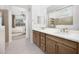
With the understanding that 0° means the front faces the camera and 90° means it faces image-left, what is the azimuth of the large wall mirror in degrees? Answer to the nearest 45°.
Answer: approximately 45°

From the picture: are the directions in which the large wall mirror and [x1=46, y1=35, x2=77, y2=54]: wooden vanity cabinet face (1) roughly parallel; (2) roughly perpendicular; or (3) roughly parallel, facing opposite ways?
roughly parallel

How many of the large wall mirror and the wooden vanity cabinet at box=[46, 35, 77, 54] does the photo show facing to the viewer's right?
0

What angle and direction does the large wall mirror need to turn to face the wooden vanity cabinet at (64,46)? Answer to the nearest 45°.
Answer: approximately 45° to its left

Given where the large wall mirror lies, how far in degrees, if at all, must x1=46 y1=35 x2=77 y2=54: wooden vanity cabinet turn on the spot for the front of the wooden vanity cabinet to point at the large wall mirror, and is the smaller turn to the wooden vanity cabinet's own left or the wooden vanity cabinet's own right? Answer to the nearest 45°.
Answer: approximately 135° to the wooden vanity cabinet's own right

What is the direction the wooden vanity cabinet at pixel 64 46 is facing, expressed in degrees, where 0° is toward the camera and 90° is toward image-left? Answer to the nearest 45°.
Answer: approximately 45°
